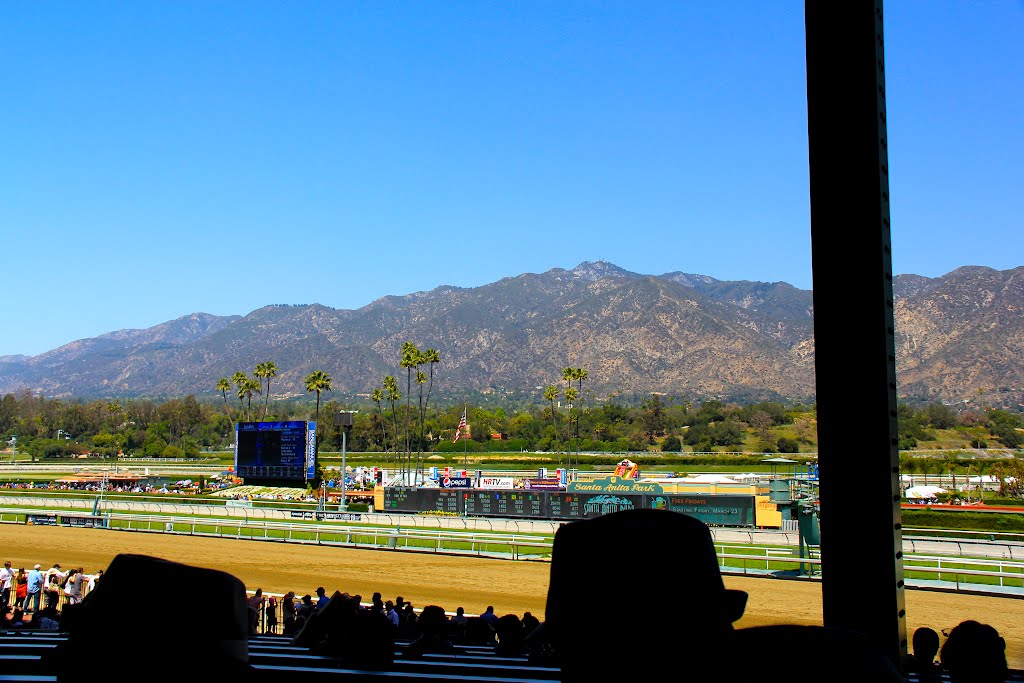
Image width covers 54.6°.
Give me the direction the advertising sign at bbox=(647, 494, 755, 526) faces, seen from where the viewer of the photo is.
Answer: facing the viewer

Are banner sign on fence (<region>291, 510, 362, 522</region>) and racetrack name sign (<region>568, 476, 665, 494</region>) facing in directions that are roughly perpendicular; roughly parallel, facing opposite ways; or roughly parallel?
roughly parallel

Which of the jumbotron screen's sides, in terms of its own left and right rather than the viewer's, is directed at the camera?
front

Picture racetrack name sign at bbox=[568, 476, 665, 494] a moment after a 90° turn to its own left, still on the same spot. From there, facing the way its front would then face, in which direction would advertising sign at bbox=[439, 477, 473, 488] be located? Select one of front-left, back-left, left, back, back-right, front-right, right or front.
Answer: back-left

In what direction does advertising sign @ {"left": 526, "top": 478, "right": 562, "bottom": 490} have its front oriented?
toward the camera

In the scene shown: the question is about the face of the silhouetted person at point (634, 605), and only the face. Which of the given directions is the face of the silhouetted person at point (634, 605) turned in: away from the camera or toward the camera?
away from the camera

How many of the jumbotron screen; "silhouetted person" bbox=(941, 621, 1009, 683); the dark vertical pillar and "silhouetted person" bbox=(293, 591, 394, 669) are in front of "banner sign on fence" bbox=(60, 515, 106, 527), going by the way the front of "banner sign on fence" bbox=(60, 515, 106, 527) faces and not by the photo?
3

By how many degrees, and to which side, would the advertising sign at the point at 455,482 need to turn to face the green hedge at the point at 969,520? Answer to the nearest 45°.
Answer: approximately 90° to its left

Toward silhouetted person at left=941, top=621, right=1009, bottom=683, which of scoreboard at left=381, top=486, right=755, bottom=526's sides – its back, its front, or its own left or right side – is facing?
front

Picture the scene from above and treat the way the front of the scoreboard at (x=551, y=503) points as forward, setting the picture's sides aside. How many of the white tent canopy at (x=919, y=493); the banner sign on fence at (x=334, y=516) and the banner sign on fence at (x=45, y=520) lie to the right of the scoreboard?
2

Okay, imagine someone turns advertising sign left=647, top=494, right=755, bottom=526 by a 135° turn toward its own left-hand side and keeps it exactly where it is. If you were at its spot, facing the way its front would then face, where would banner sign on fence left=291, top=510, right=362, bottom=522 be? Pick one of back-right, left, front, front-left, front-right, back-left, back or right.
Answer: back-left

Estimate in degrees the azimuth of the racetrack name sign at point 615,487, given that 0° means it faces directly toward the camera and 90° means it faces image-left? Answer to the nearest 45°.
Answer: approximately 0°

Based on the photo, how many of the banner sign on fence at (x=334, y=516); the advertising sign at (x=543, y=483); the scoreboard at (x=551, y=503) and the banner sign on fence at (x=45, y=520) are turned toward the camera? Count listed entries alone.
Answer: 4

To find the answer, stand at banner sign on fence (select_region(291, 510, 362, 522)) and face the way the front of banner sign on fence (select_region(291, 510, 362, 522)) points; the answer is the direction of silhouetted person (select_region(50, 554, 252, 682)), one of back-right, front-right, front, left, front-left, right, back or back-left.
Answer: front

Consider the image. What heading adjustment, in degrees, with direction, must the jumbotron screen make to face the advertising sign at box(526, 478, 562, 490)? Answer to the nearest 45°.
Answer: approximately 90° to its left

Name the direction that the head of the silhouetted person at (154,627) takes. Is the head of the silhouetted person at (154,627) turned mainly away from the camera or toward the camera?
away from the camera
